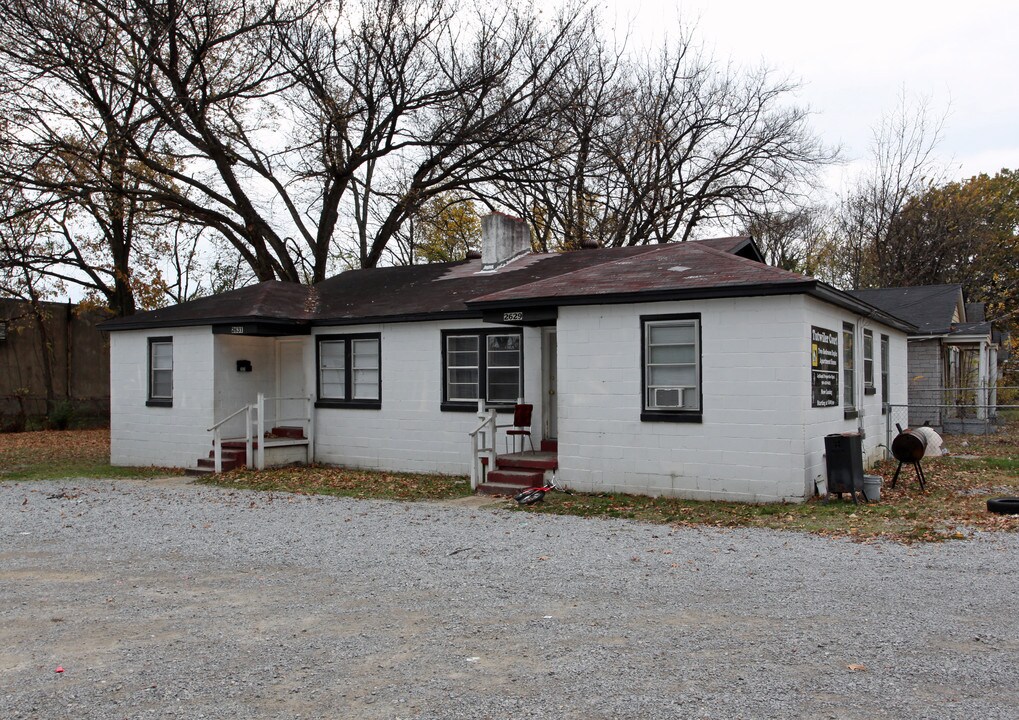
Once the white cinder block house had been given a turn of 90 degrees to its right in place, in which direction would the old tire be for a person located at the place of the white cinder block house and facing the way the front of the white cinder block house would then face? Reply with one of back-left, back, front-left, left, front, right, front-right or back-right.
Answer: back

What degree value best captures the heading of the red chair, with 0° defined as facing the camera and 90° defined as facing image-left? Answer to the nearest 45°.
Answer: approximately 45°

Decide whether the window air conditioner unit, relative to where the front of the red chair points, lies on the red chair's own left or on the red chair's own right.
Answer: on the red chair's own left

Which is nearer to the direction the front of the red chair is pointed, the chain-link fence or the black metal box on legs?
the black metal box on legs

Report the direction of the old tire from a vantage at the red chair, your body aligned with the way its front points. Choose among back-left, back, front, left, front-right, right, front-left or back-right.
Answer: left

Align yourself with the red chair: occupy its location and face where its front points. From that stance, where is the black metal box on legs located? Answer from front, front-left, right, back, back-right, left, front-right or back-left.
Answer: left

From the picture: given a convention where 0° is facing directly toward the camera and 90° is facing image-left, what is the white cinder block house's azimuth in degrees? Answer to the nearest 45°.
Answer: approximately 45°

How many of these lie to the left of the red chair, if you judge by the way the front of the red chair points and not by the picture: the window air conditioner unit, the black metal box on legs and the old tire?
3
